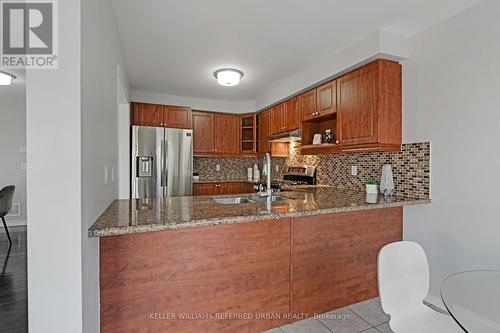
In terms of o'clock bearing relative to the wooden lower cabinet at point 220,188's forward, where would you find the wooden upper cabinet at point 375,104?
The wooden upper cabinet is roughly at 11 o'clock from the wooden lower cabinet.

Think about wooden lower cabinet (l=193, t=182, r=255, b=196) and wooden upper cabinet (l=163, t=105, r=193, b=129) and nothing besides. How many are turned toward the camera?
2

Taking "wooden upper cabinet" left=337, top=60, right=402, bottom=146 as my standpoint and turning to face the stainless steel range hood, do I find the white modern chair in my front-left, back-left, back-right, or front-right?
back-left

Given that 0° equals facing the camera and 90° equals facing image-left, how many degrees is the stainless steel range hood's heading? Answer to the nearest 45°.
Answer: approximately 45°

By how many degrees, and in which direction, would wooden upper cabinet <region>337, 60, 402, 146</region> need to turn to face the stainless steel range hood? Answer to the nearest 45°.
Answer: approximately 90° to its right

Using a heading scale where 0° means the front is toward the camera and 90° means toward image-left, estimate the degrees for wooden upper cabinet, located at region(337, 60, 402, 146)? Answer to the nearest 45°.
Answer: approximately 45°

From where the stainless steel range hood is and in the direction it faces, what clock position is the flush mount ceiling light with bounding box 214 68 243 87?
The flush mount ceiling light is roughly at 12 o'clock from the stainless steel range hood.

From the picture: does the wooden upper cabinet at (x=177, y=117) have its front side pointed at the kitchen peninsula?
yes

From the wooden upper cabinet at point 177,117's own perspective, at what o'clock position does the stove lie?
The stove is roughly at 10 o'clock from the wooden upper cabinet.

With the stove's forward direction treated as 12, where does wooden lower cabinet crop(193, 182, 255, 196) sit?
The wooden lower cabinet is roughly at 2 o'clock from the stove.

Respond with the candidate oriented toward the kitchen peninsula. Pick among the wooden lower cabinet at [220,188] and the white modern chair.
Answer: the wooden lower cabinet

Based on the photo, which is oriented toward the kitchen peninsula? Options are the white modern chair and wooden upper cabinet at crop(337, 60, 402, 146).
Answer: the wooden upper cabinet

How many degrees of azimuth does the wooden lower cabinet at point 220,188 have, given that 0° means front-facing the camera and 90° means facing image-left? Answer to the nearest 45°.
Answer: approximately 0°
